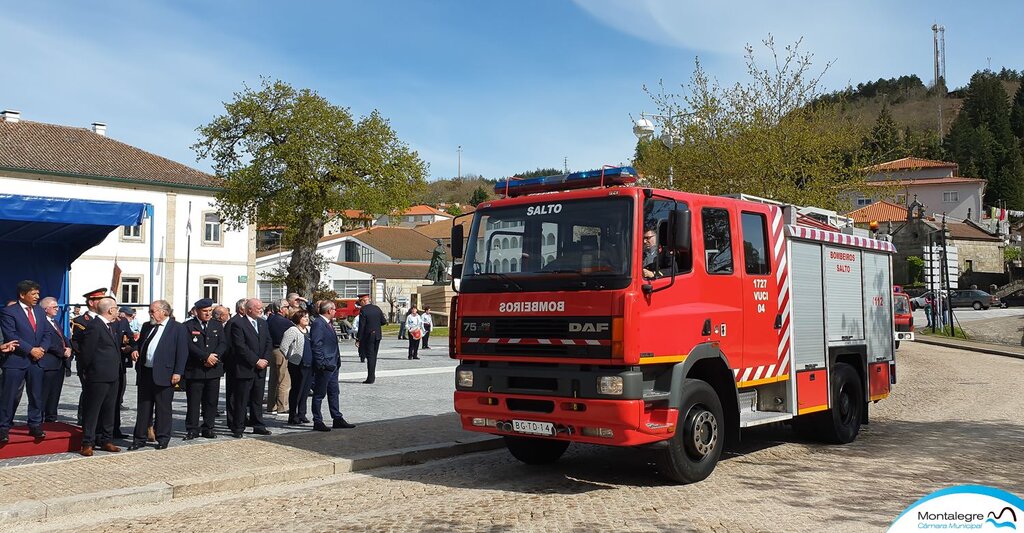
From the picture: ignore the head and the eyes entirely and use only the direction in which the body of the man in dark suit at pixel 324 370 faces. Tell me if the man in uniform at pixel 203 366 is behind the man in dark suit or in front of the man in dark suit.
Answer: behind

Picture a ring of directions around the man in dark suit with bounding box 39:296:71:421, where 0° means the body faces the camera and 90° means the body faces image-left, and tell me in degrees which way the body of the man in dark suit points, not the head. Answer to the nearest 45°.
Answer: approximately 315°

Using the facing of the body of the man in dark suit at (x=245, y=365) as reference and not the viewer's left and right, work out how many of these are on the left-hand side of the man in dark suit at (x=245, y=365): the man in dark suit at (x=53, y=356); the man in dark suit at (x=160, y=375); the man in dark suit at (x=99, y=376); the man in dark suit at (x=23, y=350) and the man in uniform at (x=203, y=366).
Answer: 0

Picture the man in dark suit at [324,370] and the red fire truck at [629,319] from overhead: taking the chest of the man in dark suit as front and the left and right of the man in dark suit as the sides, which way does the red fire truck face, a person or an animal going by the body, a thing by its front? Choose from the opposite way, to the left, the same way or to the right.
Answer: the opposite way

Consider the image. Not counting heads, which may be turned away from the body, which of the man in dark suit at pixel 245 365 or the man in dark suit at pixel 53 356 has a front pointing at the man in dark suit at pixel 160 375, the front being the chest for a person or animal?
the man in dark suit at pixel 53 356

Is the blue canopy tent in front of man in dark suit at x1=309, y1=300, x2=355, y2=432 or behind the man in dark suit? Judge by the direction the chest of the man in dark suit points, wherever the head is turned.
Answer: behind

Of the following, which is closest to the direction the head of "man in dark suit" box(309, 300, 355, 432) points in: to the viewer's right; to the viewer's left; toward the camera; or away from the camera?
to the viewer's right

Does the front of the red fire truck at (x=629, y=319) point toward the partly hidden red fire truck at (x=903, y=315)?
no

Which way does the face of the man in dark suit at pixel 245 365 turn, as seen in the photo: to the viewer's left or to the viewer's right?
to the viewer's right

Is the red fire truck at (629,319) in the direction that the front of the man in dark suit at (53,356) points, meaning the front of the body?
yes

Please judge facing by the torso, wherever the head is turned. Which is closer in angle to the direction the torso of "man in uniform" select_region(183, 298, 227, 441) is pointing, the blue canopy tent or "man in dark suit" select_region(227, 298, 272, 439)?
the man in dark suit

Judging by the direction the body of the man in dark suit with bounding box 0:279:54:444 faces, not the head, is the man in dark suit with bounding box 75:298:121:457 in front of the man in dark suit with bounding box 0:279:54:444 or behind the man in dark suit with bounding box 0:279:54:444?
in front

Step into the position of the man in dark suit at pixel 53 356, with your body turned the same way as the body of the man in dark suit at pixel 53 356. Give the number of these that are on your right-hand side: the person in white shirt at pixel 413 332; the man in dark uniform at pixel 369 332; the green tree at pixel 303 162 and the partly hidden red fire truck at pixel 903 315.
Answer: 0

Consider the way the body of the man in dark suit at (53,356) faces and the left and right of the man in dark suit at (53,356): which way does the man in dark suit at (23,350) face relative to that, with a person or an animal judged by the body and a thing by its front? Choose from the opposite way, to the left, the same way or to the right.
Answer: the same way

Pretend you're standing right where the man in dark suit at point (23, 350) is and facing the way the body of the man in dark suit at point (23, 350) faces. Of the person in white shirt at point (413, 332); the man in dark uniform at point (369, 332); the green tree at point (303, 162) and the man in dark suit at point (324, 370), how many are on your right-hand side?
0

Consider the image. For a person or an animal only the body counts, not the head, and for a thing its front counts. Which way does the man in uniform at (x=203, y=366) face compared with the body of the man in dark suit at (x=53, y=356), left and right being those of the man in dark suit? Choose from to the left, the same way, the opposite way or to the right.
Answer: the same way

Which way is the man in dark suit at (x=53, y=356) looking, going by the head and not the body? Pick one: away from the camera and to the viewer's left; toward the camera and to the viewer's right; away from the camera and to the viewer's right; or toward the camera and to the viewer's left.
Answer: toward the camera and to the viewer's right

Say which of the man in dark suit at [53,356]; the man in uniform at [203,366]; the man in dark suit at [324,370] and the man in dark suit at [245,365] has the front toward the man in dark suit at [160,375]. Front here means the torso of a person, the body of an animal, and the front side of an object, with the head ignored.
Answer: the man in dark suit at [53,356]

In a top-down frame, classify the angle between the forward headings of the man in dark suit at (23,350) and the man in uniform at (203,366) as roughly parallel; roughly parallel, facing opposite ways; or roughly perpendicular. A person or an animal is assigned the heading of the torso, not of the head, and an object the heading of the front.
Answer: roughly parallel

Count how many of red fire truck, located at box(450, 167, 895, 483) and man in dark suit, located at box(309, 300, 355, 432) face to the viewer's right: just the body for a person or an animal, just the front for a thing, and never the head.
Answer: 1

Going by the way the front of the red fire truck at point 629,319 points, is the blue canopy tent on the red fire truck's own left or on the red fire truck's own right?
on the red fire truck's own right
